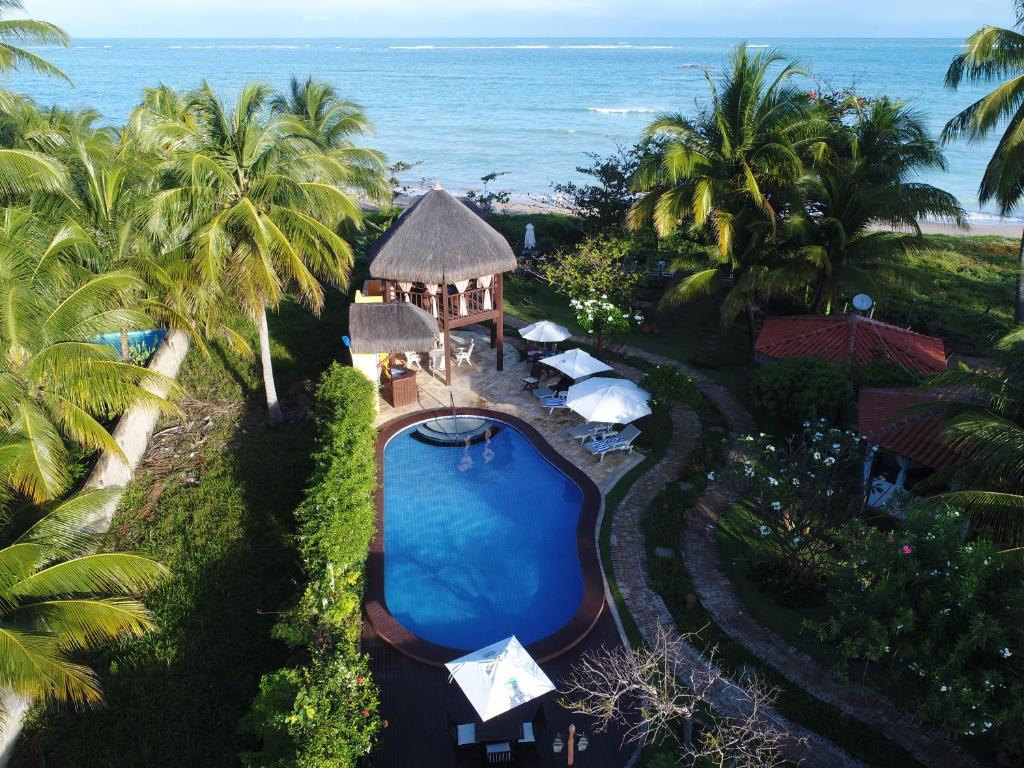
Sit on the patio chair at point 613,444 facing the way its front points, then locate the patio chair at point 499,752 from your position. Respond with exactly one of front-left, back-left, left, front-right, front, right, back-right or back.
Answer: front-left

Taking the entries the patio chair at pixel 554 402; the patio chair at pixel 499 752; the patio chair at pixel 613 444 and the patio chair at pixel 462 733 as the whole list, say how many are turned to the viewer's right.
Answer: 1

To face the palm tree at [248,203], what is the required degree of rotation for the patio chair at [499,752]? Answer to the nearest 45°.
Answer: approximately 45° to its left

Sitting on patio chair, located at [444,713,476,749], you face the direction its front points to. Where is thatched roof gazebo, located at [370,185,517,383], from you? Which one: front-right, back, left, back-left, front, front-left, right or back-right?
left

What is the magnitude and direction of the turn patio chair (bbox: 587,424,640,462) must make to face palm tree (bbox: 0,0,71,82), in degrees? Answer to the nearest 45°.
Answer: approximately 45° to its right

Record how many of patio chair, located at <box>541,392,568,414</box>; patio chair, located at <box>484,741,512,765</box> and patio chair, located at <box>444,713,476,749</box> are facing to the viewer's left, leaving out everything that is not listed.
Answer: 1

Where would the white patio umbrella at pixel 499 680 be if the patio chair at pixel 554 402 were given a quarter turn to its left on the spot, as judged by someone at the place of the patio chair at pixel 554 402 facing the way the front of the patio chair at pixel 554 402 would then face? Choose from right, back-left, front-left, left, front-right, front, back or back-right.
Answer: front

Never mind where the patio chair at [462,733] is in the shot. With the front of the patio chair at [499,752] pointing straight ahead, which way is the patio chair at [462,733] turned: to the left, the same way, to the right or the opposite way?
to the right

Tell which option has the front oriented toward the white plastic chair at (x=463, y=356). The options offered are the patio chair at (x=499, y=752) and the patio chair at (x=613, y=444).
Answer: the patio chair at (x=499, y=752)

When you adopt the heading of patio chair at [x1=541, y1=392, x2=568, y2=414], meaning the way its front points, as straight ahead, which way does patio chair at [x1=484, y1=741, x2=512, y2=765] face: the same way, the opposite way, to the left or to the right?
to the right

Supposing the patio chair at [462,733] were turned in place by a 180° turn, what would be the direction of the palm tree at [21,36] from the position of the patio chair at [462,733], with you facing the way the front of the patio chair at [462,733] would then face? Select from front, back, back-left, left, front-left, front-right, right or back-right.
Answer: front-right

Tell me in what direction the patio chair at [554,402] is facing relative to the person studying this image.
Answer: facing to the left of the viewer

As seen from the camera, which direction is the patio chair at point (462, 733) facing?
to the viewer's right

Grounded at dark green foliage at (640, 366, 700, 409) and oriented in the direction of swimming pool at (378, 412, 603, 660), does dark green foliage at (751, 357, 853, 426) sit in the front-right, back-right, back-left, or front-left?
back-left

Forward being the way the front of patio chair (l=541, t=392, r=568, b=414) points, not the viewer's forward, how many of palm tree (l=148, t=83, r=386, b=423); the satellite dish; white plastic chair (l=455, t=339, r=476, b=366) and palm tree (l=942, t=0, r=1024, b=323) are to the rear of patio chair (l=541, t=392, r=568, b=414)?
2

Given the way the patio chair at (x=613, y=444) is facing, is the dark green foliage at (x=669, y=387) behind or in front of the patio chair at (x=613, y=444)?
behind

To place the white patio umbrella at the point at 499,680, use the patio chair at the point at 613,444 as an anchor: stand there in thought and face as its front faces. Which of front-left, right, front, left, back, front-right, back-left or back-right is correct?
front-left

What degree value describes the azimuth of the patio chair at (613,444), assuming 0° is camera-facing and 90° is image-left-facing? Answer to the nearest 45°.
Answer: approximately 45°

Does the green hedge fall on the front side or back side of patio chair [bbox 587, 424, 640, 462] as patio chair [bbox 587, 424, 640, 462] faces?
on the front side

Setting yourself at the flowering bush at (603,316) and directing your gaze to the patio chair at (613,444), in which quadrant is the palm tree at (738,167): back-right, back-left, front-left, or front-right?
back-left

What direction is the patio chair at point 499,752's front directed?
away from the camera
